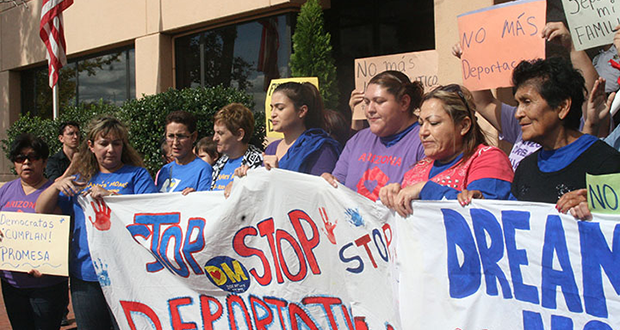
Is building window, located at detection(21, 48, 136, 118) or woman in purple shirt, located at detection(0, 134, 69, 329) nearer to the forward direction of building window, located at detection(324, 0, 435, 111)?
the woman in purple shirt

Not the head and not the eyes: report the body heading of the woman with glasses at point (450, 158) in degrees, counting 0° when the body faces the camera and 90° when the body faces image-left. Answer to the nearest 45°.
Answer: approximately 45°

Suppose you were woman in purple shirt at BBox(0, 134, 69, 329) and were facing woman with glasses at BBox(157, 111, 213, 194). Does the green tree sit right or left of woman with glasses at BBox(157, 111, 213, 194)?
left

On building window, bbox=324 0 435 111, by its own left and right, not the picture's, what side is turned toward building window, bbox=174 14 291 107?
right

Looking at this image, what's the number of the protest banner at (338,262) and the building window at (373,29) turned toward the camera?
2

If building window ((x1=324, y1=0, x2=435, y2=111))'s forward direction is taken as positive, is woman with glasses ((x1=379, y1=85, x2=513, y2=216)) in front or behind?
in front

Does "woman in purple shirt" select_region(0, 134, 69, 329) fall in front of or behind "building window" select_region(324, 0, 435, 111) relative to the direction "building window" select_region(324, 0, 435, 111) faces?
in front

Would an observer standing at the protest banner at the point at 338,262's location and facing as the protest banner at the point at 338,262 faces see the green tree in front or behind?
behind

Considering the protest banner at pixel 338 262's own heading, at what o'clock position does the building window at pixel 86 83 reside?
The building window is roughly at 5 o'clock from the protest banner.
